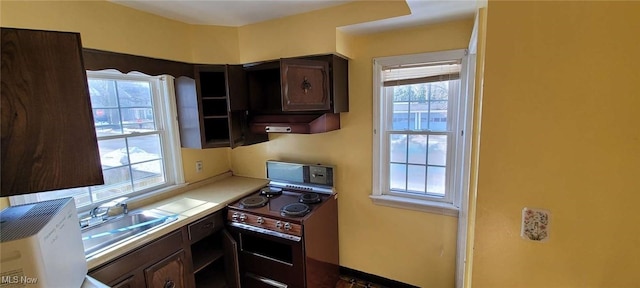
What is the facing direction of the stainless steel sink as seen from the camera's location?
facing the viewer and to the right of the viewer

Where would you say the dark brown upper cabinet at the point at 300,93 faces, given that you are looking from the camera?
facing the viewer and to the left of the viewer

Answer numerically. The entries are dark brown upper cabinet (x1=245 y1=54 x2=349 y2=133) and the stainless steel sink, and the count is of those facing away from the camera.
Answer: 0

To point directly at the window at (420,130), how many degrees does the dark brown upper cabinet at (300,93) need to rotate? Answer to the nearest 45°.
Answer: approximately 135° to its left

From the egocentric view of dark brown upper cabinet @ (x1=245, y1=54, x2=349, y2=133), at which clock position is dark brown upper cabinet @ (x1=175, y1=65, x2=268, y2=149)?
dark brown upper cabinet @ (x1=175, y1=65, x2=268, y2=149) is roughly at 2 o'clock from dark brown upper cabinet @ (x1=245, y1=54, x2=349, y2=133).

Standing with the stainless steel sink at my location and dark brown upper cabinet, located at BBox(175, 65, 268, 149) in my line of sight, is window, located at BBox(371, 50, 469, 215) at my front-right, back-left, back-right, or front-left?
front-right

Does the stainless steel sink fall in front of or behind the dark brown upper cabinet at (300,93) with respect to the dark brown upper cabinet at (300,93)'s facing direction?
in front

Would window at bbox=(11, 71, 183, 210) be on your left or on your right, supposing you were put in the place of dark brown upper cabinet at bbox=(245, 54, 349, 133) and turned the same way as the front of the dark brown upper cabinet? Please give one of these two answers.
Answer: on your right
